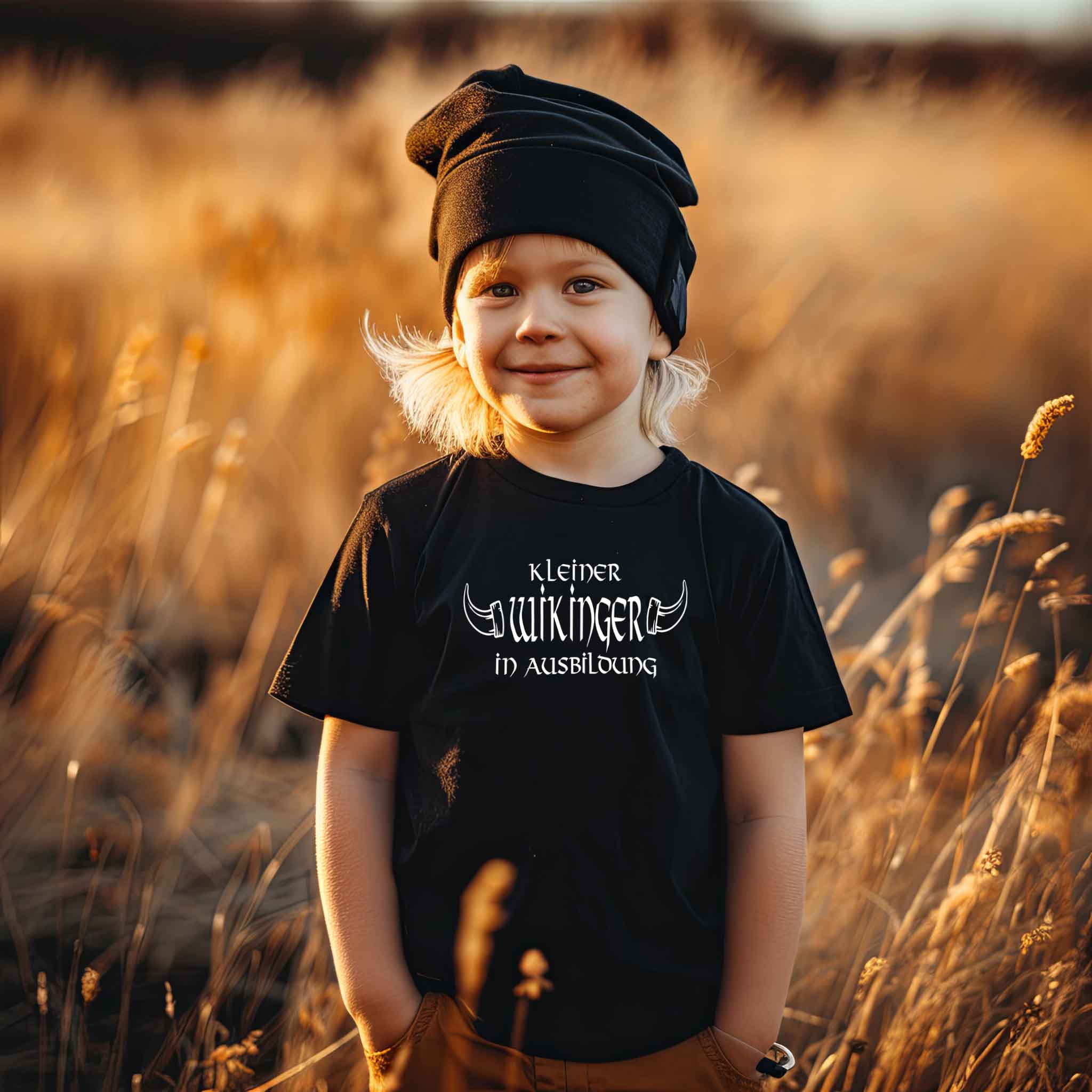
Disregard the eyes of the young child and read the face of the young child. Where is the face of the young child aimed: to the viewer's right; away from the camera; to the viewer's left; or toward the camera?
toward the camera

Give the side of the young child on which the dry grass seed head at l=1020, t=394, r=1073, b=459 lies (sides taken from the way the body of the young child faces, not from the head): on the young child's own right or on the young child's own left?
on the young child's own left

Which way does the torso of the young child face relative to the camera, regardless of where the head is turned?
toward the camera
